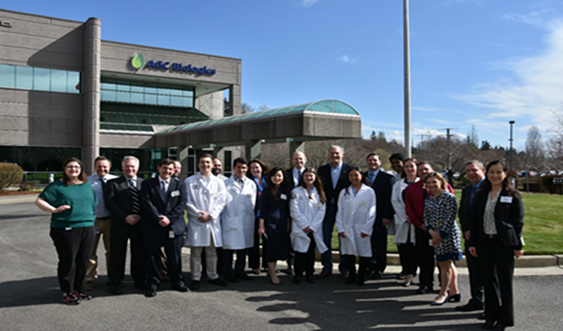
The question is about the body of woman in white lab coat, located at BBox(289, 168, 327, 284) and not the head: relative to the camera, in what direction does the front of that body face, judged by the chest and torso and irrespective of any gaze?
toward the camera

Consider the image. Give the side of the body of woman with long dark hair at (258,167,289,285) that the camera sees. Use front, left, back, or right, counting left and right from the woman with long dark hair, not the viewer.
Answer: front

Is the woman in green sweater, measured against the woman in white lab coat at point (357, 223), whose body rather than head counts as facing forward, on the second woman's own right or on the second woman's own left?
on the second woman's own right

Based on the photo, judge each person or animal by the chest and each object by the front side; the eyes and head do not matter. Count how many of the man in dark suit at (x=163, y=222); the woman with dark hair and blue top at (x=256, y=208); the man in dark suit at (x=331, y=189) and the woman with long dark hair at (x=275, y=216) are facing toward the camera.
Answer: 4

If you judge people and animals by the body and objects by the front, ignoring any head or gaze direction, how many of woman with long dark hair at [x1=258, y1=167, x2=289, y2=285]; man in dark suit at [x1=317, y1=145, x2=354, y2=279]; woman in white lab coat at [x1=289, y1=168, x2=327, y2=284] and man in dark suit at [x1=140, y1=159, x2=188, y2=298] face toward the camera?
4

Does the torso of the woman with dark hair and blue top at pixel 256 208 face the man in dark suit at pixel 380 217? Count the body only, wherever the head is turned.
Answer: no

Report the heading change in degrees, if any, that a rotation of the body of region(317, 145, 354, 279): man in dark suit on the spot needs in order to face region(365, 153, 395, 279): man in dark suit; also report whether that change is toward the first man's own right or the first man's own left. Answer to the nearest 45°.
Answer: approximately 90° to the first man's own left

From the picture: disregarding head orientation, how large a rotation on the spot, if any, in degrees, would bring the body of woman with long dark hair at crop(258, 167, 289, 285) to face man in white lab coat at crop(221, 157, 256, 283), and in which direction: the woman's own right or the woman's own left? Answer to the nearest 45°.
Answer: approximately 90° to the woman's own right

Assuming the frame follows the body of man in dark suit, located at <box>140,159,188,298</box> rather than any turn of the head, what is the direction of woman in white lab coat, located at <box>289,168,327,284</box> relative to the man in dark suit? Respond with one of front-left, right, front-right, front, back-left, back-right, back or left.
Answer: left

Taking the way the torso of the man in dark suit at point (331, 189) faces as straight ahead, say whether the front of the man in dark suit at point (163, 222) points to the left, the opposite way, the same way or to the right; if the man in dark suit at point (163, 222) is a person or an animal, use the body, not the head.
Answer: the same way

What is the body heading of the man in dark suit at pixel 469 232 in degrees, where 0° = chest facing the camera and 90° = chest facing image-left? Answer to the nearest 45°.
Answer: approximately 45°

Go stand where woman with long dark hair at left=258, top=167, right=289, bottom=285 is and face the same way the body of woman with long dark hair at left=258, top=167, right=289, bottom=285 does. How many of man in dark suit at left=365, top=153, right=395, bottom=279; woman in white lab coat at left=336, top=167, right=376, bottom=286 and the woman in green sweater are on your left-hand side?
2

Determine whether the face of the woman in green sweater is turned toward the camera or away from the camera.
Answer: toward the camera

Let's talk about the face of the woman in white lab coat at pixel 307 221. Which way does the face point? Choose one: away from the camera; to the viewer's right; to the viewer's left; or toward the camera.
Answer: toward the camera

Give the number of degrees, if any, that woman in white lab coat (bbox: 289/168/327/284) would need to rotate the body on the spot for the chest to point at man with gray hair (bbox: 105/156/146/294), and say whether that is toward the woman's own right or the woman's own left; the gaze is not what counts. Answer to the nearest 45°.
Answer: approximately 90° to the woman's own right

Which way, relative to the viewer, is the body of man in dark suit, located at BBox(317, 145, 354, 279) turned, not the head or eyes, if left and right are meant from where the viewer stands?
facing the viewer

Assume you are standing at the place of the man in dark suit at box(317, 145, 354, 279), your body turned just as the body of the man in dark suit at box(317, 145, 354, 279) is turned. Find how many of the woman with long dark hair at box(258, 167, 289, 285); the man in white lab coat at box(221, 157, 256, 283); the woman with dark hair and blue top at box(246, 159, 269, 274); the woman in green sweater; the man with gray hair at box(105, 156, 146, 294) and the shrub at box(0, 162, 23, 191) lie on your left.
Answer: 0

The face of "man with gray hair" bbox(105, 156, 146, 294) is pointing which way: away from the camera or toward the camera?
toward the camera

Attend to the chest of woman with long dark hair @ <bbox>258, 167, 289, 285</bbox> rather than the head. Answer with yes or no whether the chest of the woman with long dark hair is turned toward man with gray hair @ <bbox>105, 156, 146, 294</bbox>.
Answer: no

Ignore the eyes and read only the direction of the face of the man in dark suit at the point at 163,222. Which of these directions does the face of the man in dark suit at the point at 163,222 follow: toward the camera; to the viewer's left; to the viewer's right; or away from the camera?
toward the camera

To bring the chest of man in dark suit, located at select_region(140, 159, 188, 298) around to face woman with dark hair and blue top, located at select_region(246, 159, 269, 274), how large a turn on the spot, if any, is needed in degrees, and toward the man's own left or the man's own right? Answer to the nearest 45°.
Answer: approximately 135° to the man's own left

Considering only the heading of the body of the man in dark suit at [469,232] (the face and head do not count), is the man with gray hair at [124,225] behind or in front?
in front

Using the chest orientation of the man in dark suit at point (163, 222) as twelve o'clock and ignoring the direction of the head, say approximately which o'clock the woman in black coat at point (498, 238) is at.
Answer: The woman in black coat is roughly at 10 o'clock from the man in dark suit.
